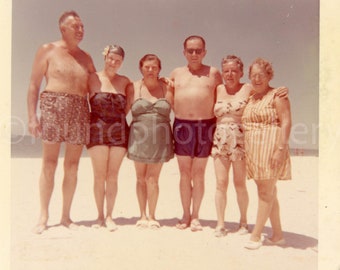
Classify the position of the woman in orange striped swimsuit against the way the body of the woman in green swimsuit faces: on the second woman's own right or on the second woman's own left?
on the second woman's own left

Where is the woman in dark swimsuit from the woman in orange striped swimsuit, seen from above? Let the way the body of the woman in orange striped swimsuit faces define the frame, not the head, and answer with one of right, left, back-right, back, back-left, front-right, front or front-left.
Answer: front-right

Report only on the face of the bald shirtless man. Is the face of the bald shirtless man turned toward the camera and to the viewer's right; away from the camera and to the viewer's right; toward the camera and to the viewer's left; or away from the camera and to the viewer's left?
toward the camera and to the viewer's right

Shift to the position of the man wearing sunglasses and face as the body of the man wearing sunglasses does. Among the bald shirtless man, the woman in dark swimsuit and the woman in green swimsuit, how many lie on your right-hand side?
3

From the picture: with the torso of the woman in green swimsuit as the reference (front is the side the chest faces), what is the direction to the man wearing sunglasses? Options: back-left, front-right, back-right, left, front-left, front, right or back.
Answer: left

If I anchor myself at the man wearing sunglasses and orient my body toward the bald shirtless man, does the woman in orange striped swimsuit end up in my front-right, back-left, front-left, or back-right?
back-left

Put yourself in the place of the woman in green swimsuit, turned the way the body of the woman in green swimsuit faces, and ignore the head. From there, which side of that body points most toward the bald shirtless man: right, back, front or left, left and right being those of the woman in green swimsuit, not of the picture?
right

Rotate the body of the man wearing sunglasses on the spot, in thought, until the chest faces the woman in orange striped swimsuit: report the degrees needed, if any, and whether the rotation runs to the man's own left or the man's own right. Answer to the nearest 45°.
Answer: approximately 45° to the man's own left
